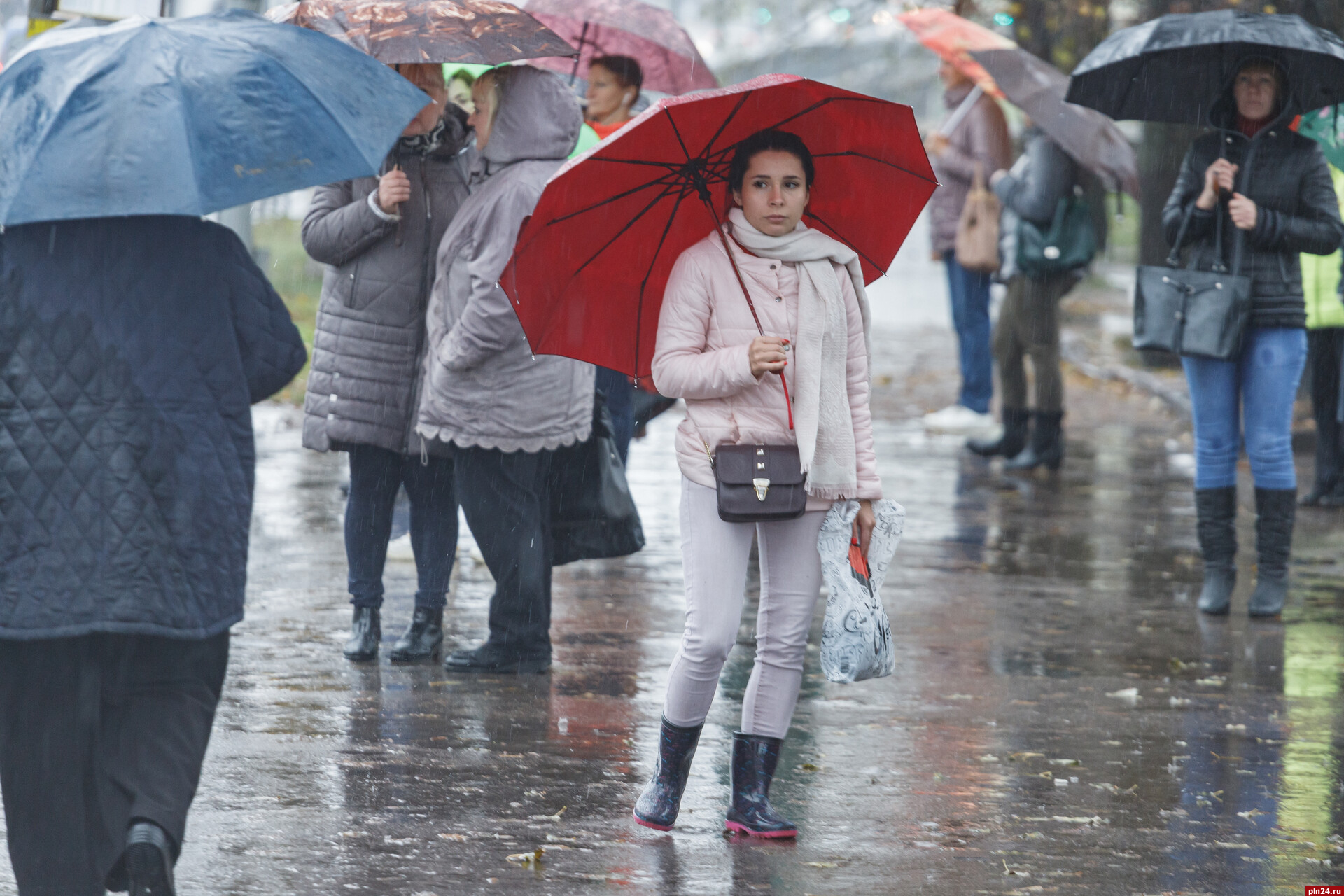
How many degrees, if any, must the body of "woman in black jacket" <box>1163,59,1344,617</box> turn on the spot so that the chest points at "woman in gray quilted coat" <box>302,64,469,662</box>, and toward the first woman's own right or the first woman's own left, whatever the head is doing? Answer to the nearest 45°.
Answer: approximately 45° to the first woman's own right

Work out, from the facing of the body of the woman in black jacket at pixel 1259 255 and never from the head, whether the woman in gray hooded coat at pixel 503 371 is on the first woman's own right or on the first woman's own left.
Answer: on the first woman's own right

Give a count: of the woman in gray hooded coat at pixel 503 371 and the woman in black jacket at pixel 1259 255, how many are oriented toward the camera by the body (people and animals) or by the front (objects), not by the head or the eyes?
1

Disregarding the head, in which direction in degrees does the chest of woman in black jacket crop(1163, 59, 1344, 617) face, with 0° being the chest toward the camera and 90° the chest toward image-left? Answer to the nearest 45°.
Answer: approximately 0°

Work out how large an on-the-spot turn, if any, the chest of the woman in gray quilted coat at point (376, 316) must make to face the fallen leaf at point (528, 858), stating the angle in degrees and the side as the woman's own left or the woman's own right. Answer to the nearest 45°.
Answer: approximately 45° to the woman's own right
